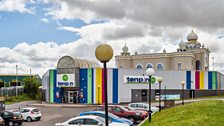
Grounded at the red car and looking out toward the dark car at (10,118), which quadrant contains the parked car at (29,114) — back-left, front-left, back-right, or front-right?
front-right

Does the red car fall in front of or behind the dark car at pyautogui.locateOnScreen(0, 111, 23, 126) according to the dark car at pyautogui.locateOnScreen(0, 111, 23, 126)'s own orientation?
behind

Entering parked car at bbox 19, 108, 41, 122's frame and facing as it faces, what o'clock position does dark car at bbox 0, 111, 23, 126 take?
The dark car is roughly at 8 o'clock from the parked car.

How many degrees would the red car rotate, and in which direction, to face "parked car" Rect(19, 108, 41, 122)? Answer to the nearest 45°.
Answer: approximately 180°
